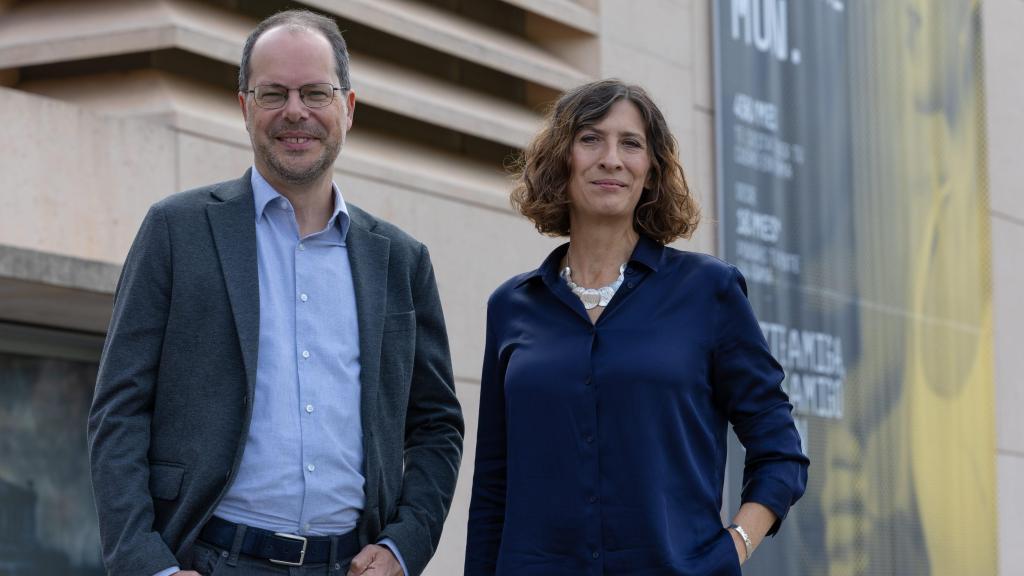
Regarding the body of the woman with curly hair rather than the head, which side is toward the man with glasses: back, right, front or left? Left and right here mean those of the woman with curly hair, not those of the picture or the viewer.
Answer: right

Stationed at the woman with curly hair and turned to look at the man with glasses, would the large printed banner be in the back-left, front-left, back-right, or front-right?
back-right

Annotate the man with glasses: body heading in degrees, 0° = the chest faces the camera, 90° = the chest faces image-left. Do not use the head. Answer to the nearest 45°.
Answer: approximately 0°

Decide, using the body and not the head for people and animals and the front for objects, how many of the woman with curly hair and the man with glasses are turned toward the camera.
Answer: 2

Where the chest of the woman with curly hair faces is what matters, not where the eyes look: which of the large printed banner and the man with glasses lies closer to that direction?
the man with glasses

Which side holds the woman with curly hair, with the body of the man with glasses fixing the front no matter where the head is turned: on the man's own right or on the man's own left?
on the man's own left

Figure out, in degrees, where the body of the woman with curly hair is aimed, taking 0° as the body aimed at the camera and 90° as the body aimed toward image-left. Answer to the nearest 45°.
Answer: approximately 0°

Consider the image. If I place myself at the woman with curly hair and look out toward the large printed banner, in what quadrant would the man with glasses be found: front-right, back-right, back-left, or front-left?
back-left

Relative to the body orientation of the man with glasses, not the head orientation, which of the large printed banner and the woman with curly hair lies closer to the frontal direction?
the woman with curly hair

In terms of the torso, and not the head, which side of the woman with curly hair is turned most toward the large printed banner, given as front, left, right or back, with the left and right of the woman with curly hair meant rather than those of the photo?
back
